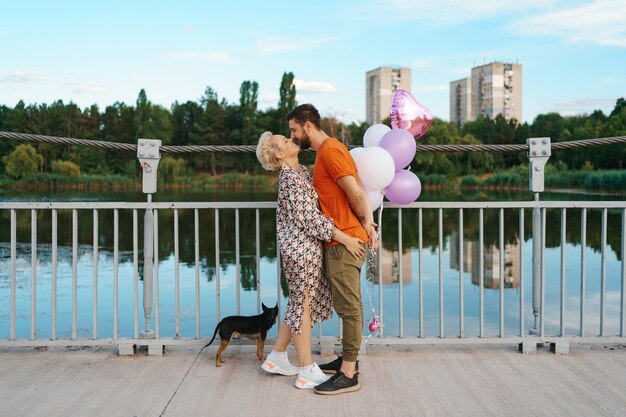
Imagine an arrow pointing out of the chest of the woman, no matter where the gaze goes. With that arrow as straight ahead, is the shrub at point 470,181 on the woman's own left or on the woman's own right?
on the woman's own left

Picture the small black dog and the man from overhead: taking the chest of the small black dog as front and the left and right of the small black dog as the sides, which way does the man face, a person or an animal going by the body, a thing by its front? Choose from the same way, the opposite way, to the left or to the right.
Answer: the opposite way

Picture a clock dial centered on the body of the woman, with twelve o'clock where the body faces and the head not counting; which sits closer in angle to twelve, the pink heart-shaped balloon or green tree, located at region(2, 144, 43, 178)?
the pink heart-shaped balloon

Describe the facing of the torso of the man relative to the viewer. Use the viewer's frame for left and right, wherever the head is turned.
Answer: facing to the left of the viewer

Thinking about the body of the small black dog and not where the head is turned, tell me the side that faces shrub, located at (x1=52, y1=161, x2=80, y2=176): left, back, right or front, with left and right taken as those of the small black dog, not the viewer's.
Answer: left

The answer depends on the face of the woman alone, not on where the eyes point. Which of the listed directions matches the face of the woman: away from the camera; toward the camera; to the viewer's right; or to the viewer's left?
to the viewer's right

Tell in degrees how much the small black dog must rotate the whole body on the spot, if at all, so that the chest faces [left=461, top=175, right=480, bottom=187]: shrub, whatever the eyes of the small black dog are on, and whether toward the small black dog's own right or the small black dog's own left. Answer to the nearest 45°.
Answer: approximately 90° to the small black dog's own left

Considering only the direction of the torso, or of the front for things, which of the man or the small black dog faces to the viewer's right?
the small black dog

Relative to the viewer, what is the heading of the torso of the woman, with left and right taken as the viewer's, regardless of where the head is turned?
facing to the right of the viewer

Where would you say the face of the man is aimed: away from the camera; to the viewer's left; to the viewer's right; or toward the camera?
to the viewer's left

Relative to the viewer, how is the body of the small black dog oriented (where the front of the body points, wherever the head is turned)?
to the viewer's right

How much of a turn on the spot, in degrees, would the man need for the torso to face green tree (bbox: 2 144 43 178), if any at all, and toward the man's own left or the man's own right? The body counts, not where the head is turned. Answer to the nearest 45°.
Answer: approximately 45° to the man's own right

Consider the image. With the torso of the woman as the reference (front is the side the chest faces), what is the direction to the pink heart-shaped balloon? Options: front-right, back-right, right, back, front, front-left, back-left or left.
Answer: front-left

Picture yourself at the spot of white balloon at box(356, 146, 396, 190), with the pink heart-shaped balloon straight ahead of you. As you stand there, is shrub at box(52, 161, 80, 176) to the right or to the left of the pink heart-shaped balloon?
left
